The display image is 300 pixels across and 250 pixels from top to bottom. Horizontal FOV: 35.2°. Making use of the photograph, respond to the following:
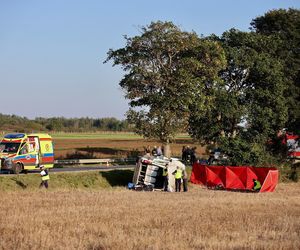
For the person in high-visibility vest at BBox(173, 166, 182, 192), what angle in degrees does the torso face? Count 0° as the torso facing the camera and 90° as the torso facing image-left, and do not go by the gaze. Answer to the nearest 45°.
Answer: approximately 180°

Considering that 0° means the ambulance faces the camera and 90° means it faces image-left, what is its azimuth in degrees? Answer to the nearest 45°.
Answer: approximately 45°

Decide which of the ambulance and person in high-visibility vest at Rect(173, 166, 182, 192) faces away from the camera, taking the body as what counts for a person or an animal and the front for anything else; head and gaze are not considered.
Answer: the person in high-visibility vest

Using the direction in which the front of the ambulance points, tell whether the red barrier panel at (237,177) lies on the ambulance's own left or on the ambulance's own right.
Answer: on the ambulance's own left

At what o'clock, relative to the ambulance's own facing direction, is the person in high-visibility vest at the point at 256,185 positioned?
The person in high-visibility vest is roughly at 8 o'clock from the ambulance.

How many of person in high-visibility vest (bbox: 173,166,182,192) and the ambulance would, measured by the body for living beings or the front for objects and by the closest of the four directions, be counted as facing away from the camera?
1

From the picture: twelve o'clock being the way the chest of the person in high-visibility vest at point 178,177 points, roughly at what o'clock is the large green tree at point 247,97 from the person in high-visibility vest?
The large green tree is roughly at 1 o'clock from the person in high-visibility vest.

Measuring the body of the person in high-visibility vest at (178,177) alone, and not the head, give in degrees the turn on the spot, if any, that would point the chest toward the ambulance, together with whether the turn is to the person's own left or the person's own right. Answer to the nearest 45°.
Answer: approximately 90° to the person's own left

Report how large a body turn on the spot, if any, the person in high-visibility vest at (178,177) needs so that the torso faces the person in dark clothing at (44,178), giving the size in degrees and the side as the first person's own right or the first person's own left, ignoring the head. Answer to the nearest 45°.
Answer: approximately 135° to the first person's own left

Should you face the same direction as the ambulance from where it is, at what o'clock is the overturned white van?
The overturned white van is roughly at 8 o'clock from the ambulance.
